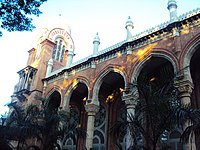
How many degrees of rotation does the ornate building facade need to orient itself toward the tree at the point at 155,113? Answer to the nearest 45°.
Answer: approximately 45° to its left

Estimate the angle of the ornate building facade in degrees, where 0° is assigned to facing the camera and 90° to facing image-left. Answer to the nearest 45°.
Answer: approximately 45°

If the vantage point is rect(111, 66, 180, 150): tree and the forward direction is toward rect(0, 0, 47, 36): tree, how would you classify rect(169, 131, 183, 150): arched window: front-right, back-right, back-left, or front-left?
back-right

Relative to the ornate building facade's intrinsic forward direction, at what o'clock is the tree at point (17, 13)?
The tree is roughly at 11 o'clock from the ornate building facade.
